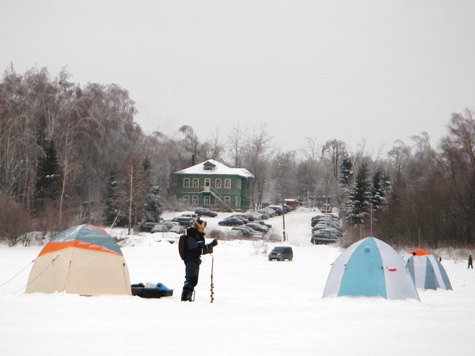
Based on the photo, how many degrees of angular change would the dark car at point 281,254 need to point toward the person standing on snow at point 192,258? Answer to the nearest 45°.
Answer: approximately 45° to its left

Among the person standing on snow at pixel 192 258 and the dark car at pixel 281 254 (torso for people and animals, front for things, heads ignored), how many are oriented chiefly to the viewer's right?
1

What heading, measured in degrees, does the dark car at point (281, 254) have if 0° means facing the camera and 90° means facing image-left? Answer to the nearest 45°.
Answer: approximately 45°

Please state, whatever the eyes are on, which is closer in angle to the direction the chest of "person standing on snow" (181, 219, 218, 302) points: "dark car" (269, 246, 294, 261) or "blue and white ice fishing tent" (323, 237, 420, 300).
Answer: the blue and white ice fishing tent

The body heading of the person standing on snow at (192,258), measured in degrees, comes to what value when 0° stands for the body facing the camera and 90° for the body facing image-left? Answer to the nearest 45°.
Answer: approximately 270°

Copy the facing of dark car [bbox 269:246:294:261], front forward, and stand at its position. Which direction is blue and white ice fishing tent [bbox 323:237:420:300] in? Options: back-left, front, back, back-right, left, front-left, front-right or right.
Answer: front-left
